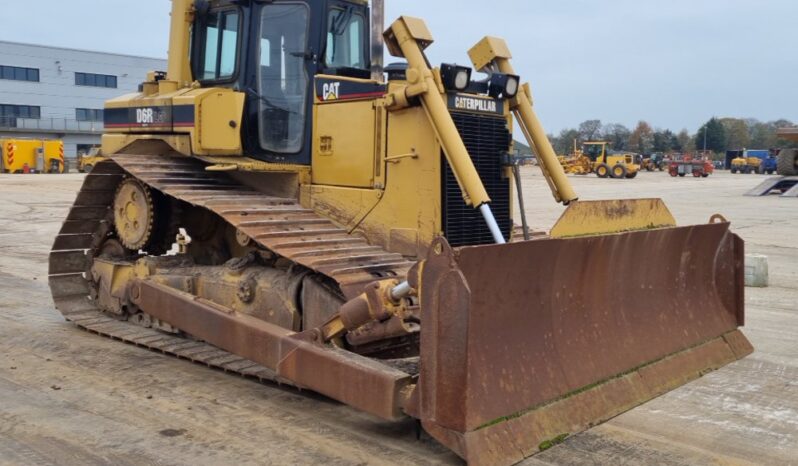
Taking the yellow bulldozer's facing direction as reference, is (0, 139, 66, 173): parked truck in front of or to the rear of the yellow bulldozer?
to the rear

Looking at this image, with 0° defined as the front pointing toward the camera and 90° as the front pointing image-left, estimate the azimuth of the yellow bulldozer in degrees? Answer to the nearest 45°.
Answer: approximately 315°

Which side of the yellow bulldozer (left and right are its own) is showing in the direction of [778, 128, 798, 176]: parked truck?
left
